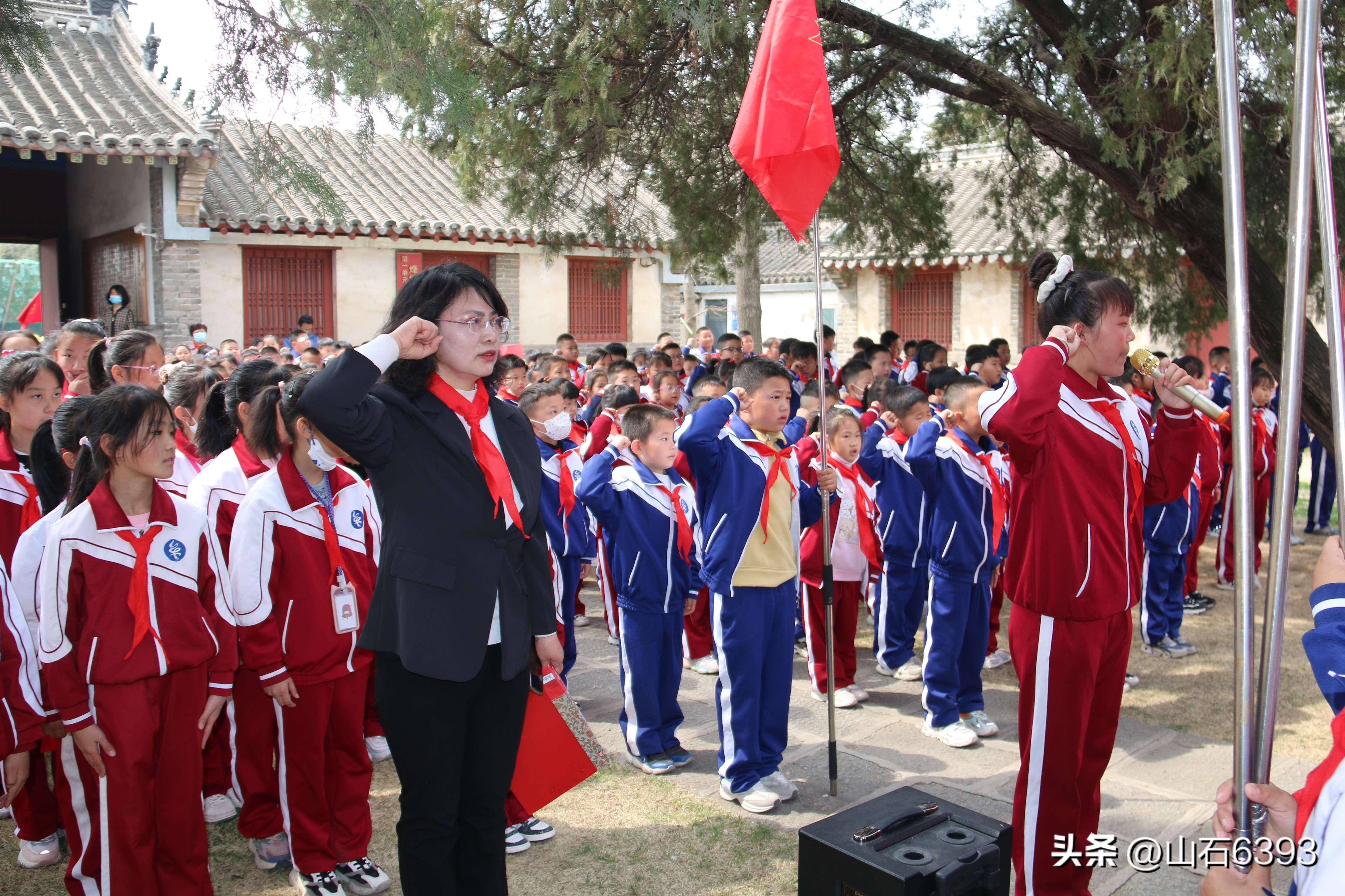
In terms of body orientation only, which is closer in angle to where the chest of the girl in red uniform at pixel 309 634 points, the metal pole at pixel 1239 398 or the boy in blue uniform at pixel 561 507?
the metal pole

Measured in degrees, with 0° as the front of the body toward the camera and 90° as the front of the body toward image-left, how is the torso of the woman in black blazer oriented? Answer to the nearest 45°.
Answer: approximately 315°

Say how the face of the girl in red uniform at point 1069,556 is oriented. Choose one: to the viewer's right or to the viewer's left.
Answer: to the viewer's right

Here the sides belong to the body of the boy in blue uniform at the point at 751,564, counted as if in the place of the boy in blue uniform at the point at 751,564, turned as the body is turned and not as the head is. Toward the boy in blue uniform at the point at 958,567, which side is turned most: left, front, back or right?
left

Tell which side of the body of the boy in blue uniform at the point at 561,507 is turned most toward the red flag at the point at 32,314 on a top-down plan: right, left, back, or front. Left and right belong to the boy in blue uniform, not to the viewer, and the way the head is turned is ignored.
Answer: back

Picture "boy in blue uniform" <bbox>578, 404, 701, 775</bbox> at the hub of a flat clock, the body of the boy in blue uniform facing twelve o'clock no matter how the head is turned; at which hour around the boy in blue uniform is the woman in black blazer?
The woman in black blazer is roughly at 2 o'clock from the boy in blue uniform.

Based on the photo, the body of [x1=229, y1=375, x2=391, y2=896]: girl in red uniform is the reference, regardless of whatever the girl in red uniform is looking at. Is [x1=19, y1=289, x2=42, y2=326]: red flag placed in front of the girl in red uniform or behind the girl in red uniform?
behind
